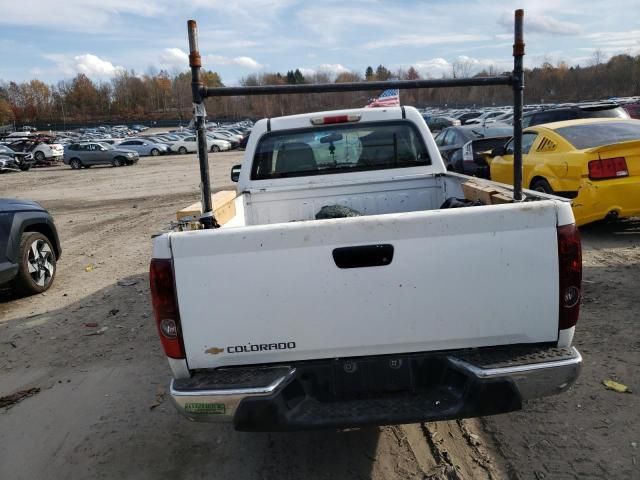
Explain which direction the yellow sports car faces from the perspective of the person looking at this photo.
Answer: facing away from the viewer and to the left of the viewer

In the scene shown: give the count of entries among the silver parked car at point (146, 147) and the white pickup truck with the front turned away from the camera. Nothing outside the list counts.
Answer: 1

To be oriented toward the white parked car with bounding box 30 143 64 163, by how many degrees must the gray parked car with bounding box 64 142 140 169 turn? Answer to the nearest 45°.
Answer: approximately 180°

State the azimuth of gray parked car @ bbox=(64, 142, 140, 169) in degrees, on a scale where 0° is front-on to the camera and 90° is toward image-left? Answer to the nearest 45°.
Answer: approximately 315°

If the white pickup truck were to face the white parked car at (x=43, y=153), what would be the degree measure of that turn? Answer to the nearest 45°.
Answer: approximately 45° to its left

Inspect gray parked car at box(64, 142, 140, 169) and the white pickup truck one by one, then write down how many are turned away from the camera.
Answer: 1

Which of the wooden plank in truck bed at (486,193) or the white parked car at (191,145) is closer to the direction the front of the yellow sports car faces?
the white parked car

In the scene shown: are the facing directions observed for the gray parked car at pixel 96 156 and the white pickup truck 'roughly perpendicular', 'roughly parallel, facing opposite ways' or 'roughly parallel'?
roughly perpendicular

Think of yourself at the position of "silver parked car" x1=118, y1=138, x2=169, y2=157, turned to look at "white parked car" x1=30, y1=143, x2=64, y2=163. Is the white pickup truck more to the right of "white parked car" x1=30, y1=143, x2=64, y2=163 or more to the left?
left

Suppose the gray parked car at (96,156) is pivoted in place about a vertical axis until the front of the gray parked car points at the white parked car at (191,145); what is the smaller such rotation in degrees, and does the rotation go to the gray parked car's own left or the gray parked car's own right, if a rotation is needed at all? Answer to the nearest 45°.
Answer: approximately 90° to the gray parked car's own left

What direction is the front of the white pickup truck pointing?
away from the camera

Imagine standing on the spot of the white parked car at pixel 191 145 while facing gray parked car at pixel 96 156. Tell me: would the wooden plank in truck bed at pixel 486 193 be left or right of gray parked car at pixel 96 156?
left
